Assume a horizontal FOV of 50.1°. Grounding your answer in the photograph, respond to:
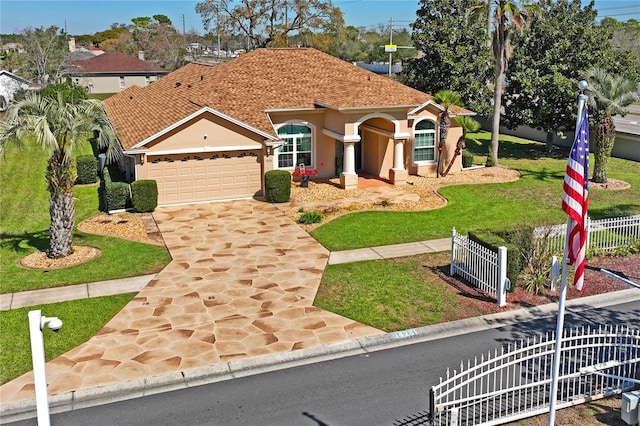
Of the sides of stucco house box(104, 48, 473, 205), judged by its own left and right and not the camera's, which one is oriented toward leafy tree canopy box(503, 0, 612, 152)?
left

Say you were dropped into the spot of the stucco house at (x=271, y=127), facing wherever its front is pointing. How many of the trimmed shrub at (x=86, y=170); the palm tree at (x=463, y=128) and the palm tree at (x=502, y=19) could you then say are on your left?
2

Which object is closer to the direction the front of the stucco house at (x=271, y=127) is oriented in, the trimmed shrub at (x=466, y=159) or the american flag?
the american flag

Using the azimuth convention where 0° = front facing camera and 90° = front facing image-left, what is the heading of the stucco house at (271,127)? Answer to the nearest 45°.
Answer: approximately 0°

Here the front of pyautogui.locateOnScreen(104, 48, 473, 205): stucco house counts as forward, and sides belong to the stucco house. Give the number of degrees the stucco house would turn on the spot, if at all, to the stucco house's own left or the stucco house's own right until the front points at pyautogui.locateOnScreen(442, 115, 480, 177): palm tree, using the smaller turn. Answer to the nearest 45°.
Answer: approximately 90° to the stucco house's own left

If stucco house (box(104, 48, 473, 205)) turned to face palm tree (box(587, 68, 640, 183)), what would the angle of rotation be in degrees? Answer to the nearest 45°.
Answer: approximately 90° to its left

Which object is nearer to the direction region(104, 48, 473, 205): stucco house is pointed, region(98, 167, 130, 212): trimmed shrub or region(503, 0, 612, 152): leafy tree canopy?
the trimmed shrub

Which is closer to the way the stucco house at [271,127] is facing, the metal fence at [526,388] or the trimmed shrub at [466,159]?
the metal fence
